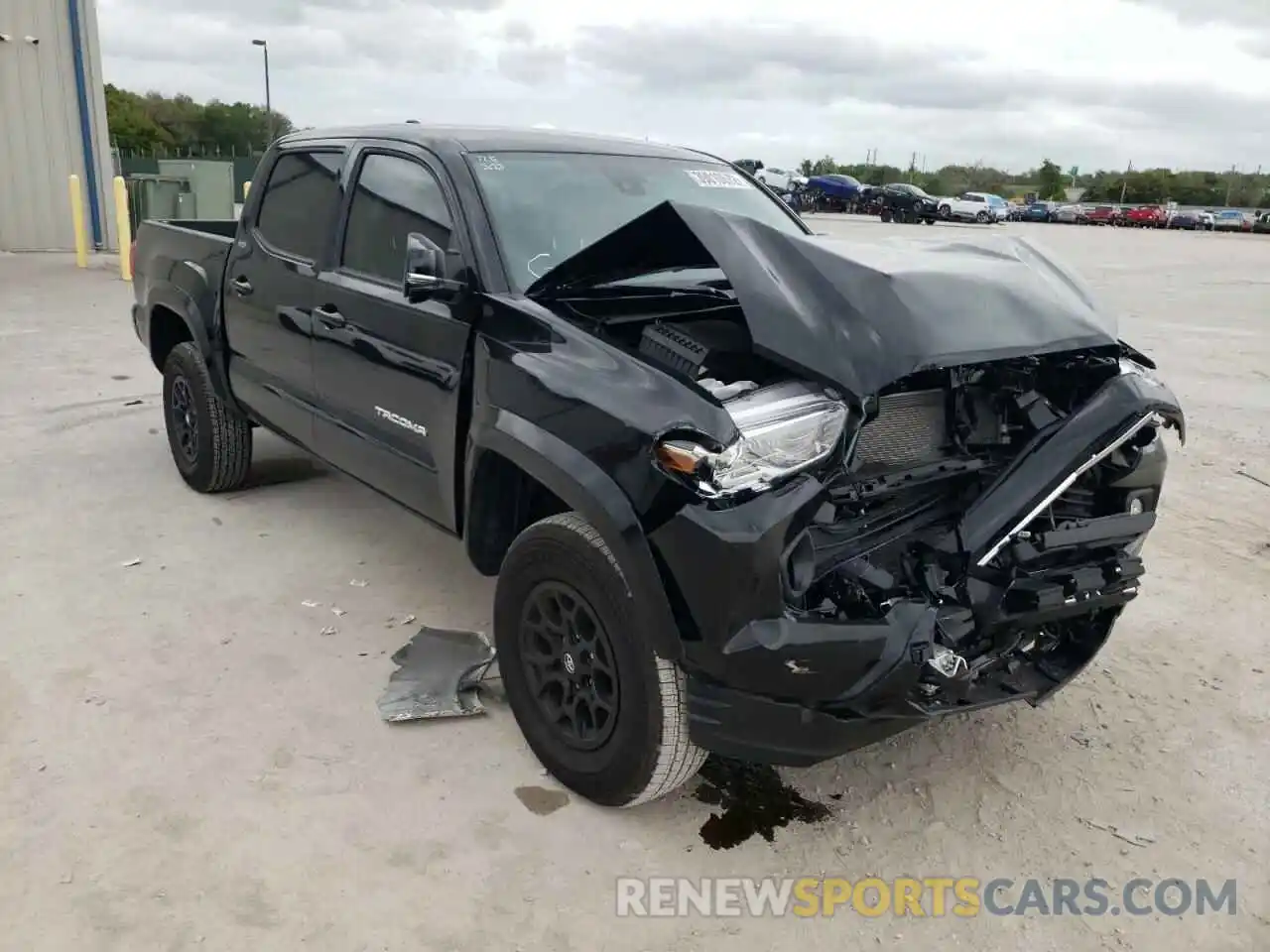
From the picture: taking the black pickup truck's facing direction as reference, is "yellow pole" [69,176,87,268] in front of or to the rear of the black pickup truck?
to the rear

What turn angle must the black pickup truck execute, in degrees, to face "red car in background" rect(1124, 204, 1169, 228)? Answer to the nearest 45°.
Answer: approximately 90° to its left

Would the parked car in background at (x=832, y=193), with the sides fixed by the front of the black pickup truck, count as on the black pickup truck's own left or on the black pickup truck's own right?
on the black pickup truck's own left

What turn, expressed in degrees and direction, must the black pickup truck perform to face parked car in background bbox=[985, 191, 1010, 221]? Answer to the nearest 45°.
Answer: approximately 135° to its left

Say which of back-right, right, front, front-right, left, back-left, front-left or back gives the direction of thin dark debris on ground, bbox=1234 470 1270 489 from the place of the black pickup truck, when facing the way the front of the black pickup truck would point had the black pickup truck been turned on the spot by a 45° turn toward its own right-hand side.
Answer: back-left

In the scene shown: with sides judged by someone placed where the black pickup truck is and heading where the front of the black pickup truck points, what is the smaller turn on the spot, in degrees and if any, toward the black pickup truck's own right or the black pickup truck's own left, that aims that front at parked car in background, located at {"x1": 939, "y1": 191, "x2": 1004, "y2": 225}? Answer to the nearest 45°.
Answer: approximately 135° to the black pickup truck's own left

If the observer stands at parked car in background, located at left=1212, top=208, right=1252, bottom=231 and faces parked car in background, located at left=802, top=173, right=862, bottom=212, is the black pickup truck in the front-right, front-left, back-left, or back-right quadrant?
front-left

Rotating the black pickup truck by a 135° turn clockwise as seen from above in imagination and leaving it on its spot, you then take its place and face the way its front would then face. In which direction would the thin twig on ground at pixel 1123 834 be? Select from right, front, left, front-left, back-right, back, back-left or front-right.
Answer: back

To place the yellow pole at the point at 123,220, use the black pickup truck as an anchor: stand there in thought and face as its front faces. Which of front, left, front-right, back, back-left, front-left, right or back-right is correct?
back

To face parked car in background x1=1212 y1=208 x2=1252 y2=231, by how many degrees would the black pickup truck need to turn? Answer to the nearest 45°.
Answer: approximately 90° to its left

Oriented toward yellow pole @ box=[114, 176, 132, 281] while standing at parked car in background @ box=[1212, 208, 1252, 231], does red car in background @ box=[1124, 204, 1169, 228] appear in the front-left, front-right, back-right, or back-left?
front-right

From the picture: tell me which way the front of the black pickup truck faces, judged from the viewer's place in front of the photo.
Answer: facing the viewer and to the right of the viewer

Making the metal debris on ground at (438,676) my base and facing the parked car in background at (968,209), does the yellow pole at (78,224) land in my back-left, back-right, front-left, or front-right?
front-left
